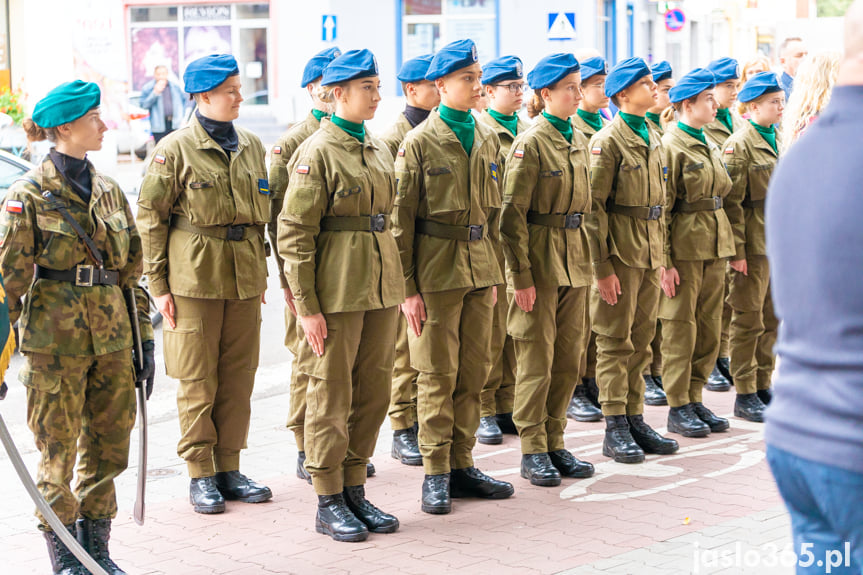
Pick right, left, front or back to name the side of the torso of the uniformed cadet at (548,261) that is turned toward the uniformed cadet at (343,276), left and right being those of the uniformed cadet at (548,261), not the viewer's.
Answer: right

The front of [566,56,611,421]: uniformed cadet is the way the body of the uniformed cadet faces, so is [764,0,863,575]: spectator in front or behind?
in front

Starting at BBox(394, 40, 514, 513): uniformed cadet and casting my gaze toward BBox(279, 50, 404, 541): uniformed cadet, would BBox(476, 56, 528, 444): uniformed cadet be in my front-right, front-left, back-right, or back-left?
back-right

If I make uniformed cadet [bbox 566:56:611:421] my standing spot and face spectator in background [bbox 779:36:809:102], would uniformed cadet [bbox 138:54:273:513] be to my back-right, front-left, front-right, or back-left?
back-left

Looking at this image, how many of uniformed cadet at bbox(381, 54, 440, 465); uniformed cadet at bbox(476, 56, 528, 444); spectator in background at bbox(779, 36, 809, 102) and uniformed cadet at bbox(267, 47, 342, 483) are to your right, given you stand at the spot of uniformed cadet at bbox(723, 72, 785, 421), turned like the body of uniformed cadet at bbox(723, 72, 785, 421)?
3

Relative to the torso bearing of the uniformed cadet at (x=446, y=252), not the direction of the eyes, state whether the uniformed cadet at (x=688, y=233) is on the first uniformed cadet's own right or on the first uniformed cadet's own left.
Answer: on the first uniformed cadet's own left

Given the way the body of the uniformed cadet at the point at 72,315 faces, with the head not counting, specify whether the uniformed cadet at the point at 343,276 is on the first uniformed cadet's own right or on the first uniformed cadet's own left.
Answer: on the first uniformed cadet's own left

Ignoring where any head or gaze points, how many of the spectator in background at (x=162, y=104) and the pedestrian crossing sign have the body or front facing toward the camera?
2

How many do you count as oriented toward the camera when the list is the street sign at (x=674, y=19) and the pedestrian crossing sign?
2

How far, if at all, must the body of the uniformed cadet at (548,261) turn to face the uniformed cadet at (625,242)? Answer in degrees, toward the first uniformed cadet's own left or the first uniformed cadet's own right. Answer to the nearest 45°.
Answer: approximately 90° to the first uniformed cadet's own left

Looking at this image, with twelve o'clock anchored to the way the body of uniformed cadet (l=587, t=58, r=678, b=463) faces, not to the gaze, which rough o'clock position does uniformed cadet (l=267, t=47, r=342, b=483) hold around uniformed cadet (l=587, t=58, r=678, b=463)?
uniformed cadet (l=267, t=47, r=342, b=483) is roughly at 4 o'clock from uniformed cadet (l=587, t=58, r=678, b=463).

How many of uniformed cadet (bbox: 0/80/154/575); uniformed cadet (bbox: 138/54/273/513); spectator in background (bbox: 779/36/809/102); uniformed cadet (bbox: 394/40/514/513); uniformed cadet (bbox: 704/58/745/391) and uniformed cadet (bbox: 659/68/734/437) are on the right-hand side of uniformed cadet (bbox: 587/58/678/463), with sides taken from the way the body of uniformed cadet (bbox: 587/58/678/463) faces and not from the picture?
3
